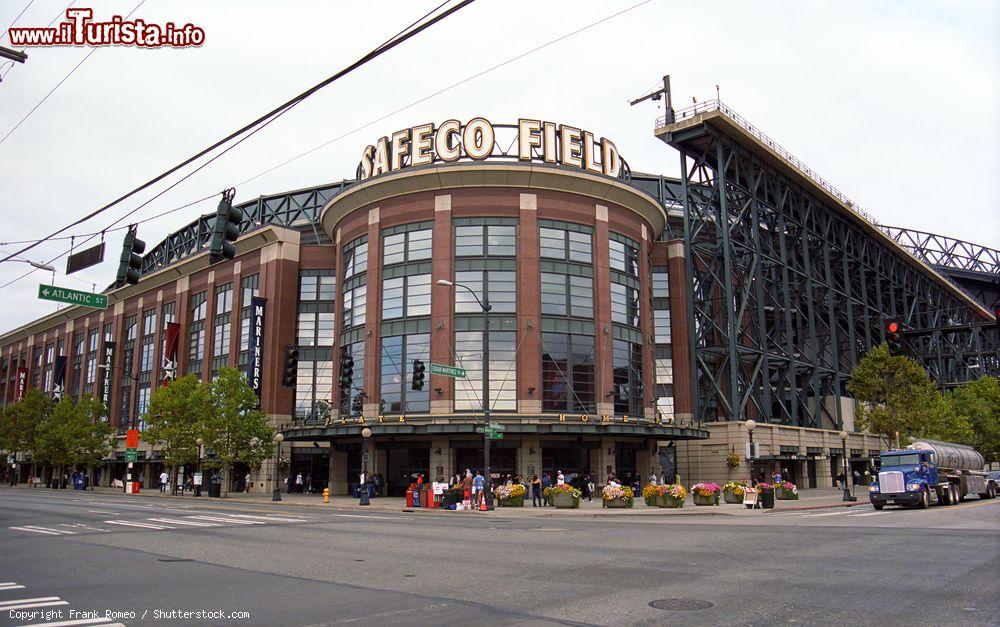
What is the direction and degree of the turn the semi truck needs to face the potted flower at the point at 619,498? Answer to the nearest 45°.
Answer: approximately 45° to its right

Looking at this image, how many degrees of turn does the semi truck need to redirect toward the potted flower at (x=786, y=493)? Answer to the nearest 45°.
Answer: approximately 90° to its right

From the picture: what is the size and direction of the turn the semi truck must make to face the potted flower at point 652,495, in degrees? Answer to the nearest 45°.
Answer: approximately 45° to its right

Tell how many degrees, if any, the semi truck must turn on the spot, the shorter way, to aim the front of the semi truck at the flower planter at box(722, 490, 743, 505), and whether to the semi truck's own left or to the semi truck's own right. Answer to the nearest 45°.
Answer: approximately 45° to the semi truck's own right

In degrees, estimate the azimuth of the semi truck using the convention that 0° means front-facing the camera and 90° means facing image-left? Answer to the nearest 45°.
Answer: approximately 45°

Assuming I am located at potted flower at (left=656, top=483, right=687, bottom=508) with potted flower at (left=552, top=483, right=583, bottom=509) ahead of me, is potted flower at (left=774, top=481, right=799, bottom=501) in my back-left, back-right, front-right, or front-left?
back-right
